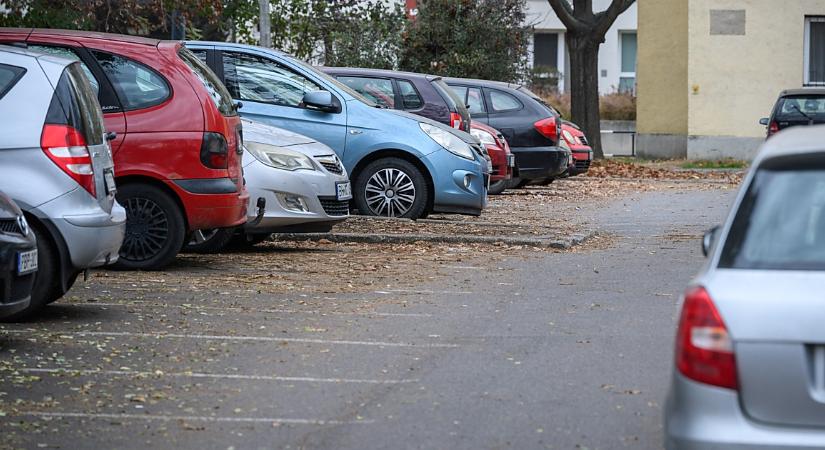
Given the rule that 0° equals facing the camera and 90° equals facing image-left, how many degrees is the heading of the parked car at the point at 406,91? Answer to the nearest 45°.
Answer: approximately 135°

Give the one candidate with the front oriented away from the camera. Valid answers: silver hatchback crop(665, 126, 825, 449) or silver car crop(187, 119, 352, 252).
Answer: the silver hatchback

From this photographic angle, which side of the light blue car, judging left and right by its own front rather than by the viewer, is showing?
right

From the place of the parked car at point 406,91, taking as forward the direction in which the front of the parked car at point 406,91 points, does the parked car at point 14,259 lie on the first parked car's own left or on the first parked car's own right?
on the first parked car's own left

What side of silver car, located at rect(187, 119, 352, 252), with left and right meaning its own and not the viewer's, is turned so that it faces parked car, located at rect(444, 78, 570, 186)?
left

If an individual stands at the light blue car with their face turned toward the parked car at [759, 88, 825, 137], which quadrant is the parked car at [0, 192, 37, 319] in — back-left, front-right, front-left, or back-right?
back-right

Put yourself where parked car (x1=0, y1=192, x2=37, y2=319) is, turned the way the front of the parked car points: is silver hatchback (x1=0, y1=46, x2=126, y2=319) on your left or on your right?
on your left

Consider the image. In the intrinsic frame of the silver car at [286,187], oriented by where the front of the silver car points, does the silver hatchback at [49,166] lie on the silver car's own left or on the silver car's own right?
on the silver car's own right

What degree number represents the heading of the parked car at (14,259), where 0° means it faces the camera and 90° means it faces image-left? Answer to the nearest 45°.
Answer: approximately 315°

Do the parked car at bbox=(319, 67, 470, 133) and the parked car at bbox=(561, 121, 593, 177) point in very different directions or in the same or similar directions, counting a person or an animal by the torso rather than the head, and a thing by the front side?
very different directions

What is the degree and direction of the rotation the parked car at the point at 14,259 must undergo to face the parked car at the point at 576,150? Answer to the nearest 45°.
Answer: approximately 90° to its left
